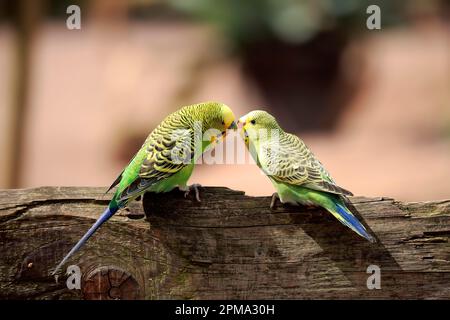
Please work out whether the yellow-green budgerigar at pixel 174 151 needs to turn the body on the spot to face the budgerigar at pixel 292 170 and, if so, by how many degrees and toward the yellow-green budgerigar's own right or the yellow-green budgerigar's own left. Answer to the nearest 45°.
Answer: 0° — it already faces it

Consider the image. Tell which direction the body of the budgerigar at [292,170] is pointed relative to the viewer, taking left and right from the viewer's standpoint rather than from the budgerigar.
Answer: facing to the left of the viewer

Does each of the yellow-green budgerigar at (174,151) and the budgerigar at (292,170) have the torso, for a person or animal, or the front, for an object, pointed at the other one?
yes

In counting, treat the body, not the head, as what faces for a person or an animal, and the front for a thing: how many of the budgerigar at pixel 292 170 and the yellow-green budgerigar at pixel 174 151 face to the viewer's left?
1

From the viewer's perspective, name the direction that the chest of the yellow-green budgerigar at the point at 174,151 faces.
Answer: to the viewer's right

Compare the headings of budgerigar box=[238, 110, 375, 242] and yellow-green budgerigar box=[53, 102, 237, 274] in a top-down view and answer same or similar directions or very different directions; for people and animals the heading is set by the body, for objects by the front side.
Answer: very different directions

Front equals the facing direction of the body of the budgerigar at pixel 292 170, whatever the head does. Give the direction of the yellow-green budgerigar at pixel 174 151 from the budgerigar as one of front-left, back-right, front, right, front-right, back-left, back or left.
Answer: front
